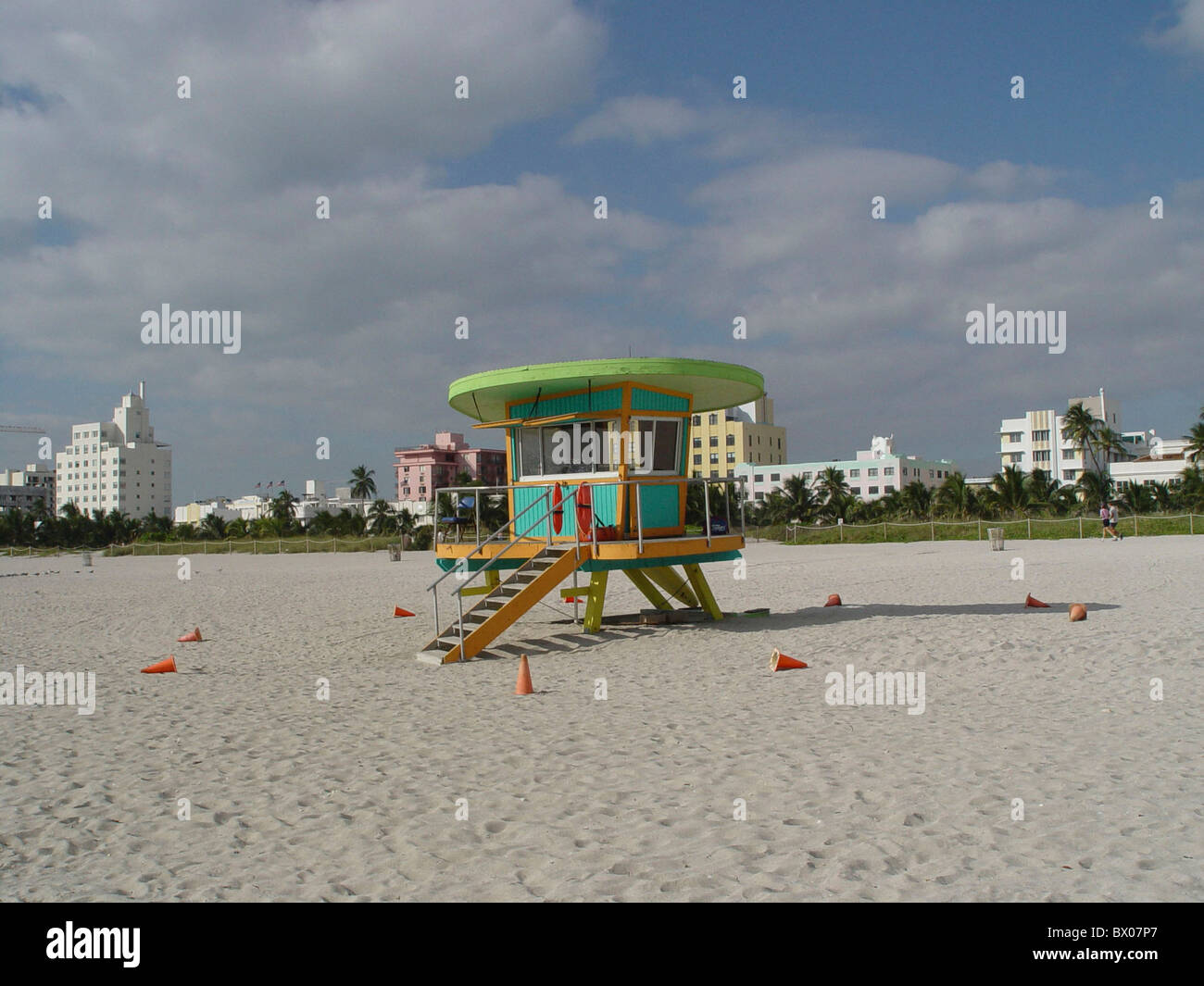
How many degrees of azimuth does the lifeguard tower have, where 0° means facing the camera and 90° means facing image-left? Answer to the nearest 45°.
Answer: approximately 45°

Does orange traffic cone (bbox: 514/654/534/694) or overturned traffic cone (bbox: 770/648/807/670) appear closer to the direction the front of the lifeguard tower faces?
the orange traffic cone

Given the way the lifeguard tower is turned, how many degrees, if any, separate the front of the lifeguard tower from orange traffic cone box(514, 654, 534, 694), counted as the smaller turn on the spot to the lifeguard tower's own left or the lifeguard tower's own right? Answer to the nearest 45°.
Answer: approximately 45° to the lifeguard tower's own left
